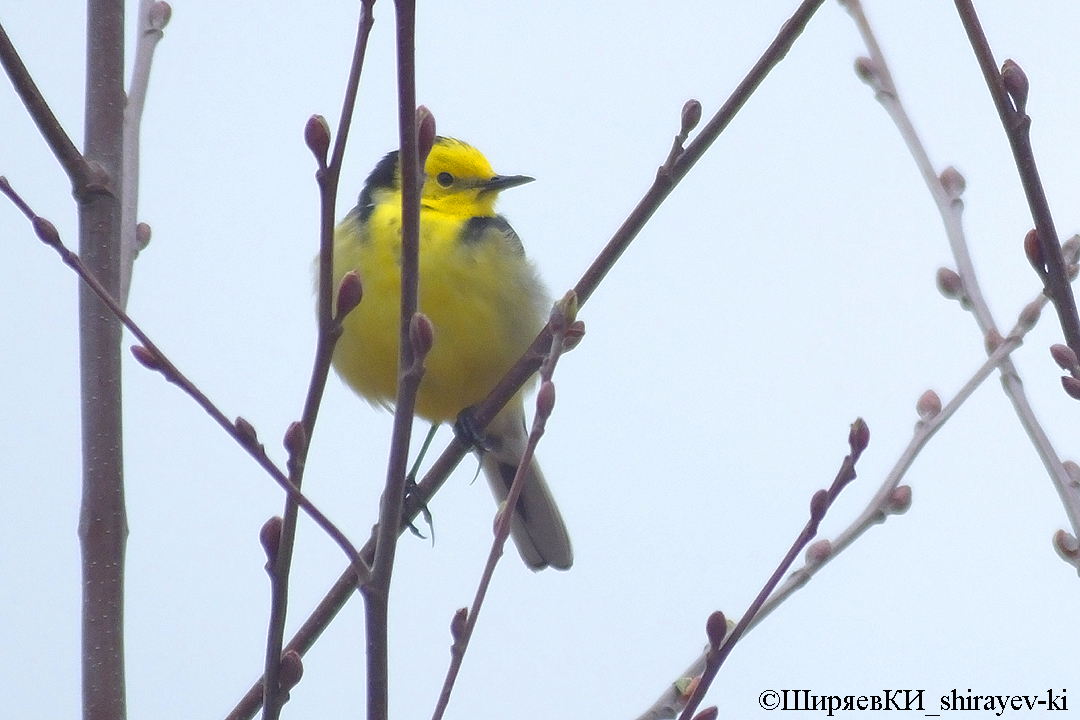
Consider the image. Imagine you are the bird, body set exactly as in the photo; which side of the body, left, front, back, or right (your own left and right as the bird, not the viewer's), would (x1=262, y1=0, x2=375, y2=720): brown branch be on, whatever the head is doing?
front

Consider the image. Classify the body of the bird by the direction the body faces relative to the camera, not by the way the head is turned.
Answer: toward the camera

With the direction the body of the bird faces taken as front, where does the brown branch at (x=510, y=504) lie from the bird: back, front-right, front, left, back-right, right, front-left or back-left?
front

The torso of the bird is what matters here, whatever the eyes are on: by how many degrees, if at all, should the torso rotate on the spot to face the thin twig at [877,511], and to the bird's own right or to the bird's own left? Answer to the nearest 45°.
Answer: approximately 45° to the bird's own left

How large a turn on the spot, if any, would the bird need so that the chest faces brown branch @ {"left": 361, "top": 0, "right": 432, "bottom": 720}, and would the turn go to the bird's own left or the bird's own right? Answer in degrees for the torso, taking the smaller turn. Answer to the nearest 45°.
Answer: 0° — it already faces it
